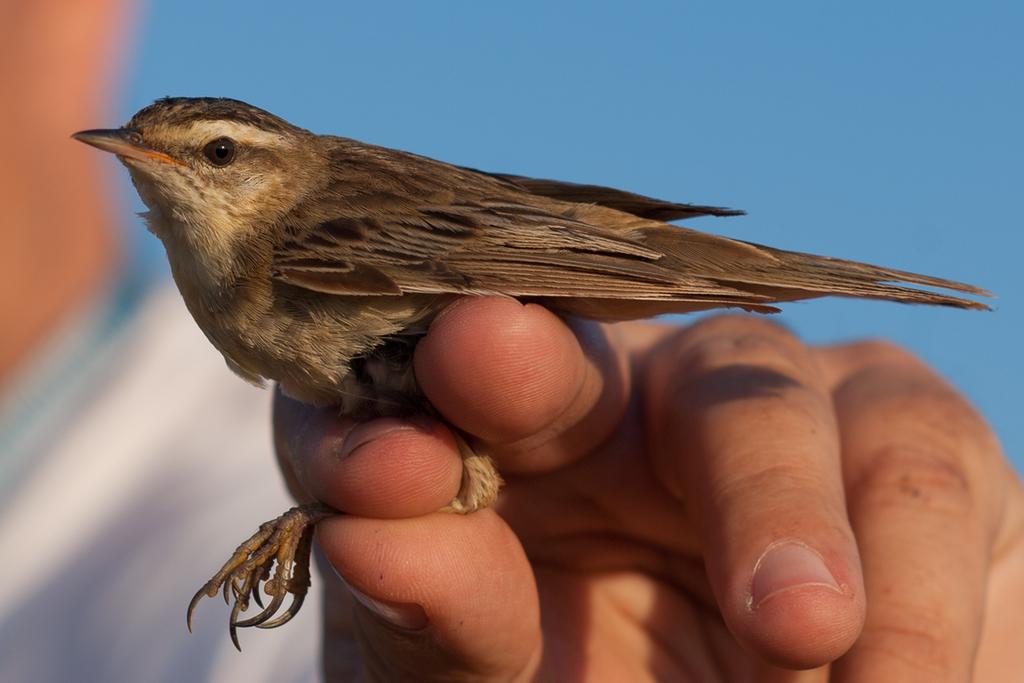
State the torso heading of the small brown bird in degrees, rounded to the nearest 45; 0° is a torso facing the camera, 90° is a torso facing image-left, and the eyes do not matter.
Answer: approximately 90°
